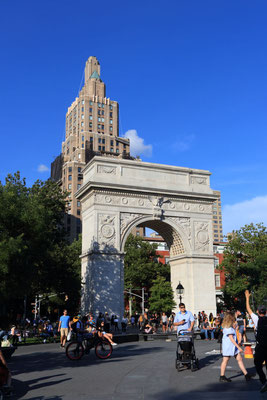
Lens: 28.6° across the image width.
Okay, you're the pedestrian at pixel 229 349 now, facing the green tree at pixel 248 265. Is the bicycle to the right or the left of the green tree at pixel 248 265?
left

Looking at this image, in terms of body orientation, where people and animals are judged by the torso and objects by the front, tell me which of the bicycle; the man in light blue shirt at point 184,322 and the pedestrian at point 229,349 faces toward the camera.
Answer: the man in light blue shirt

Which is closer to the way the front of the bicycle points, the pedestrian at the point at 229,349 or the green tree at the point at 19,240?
the pedestrian

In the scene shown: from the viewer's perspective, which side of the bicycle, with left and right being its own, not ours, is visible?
right

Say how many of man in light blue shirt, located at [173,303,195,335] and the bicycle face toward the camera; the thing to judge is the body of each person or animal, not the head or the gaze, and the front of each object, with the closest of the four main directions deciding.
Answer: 1

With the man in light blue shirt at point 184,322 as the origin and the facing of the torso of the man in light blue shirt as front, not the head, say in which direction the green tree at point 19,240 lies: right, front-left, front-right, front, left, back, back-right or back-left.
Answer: back-right

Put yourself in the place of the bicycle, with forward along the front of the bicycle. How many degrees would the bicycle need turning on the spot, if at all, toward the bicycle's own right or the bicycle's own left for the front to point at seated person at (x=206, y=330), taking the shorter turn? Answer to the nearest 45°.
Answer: approximately 45° to the bicycle's own left

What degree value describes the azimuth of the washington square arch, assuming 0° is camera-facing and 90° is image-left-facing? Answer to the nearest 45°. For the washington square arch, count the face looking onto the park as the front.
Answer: approximately 315°

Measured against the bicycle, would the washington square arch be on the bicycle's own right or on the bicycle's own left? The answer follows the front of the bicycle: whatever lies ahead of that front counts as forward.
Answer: on the bicycle's own left

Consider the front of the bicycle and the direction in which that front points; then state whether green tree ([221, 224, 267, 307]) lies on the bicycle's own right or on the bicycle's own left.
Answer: on the bicycle's own left

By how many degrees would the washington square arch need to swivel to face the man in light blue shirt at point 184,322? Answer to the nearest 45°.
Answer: approximately 45° to its right
